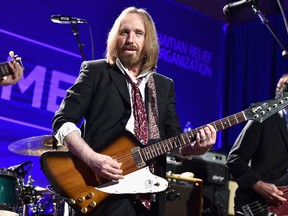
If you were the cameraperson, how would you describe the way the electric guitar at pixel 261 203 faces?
facing the viewer

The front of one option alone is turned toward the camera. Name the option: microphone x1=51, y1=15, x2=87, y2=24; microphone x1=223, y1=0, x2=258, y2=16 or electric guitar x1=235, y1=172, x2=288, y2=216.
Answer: the electric guitar

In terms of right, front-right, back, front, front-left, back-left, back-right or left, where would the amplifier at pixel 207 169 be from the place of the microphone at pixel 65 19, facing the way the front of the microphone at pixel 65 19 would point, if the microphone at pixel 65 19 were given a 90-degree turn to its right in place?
front-right

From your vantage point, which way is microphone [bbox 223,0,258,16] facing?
to the viewer's left

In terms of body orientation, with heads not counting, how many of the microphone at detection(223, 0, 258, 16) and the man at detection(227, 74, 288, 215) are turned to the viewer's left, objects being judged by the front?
1

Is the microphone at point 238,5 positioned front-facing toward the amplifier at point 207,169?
no

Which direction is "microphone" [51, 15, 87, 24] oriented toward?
to the viewer's left
